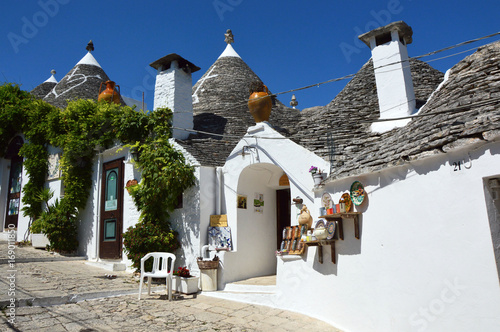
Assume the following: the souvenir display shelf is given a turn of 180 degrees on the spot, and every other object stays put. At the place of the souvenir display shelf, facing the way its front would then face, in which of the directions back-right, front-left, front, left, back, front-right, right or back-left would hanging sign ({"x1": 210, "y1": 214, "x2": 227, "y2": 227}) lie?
left

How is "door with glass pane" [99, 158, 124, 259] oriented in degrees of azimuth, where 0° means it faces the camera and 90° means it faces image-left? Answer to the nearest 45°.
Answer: approximately 45°

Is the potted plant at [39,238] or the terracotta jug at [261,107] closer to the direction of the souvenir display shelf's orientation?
the potted plant

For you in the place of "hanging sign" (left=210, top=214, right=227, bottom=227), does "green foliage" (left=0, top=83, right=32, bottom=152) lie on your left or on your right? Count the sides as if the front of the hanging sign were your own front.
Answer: on your right

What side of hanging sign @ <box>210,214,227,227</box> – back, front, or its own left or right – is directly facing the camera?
front

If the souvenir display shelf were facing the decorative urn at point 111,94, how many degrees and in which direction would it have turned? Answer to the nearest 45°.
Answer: approximately 90° to its right

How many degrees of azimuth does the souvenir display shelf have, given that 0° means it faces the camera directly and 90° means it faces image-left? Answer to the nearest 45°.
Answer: approximately 45°

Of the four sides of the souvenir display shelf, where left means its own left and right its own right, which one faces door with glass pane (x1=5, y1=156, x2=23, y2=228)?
right

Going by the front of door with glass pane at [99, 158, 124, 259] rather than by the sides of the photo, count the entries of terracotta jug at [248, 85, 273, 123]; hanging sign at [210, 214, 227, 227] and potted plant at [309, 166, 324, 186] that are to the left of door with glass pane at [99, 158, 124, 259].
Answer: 3

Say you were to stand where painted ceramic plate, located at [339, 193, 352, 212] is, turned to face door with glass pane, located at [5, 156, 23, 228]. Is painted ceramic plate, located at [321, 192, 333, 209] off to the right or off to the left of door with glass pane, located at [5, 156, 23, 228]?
right

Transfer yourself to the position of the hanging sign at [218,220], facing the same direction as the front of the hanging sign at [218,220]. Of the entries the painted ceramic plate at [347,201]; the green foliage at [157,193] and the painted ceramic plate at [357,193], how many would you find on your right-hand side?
1

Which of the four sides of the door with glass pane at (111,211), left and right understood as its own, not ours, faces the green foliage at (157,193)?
left

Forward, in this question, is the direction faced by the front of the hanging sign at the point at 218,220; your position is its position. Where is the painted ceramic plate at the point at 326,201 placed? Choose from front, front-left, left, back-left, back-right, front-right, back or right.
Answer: front-left
